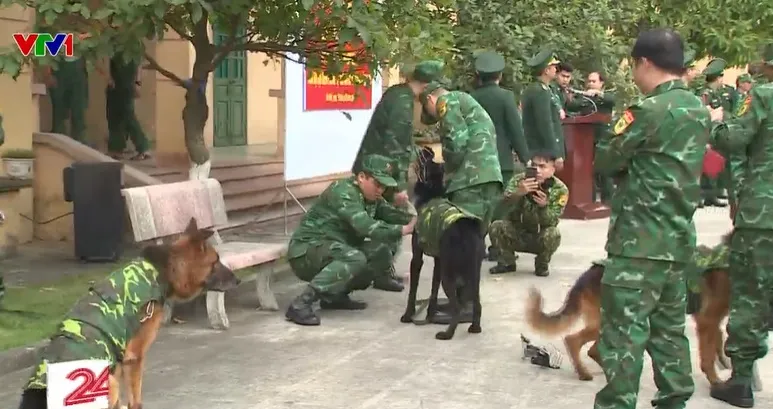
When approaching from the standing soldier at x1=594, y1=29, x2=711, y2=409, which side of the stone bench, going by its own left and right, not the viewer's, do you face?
front

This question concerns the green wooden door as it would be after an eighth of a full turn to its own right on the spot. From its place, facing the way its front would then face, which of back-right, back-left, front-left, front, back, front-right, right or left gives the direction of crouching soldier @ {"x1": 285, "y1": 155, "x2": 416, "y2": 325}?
front-left

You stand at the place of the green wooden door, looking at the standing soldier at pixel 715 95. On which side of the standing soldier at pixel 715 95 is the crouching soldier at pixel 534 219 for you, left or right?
right

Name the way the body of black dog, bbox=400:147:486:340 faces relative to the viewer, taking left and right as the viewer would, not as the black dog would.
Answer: facing away from the viewer and to the left of the viewer

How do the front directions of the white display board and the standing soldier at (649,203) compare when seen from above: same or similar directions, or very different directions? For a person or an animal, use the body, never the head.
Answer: very different directions

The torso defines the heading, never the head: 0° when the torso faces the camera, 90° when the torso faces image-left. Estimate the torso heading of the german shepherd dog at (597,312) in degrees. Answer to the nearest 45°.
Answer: approximately 270°

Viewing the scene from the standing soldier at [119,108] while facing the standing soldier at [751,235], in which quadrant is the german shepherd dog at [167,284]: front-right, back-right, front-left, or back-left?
front-right

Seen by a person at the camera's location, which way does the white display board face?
facing the viewer and to the right of the viewer

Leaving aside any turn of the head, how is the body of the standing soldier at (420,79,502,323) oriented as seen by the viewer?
to the viewer's left

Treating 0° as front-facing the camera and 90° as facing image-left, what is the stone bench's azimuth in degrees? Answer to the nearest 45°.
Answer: approximately 315°

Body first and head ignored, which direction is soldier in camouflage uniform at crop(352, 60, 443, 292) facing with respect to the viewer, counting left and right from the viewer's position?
facing to the right of the viewer

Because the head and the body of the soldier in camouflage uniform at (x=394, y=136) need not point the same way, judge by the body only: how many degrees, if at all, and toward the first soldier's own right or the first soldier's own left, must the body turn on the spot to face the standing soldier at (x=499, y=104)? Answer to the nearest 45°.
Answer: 0° — they already face them

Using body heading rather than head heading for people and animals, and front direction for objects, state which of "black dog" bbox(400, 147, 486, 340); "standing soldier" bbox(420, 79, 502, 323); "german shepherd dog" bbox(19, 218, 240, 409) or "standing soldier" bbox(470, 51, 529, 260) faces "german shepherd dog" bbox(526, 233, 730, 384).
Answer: "german shepherd dog" bbox(19, 218, 240, 409)
